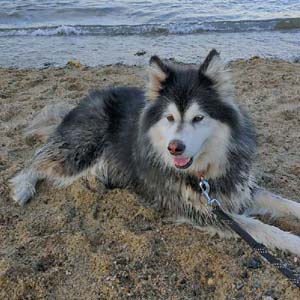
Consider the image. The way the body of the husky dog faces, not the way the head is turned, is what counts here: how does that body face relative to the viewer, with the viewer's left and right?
facing the viewer and to the right of the viewer
